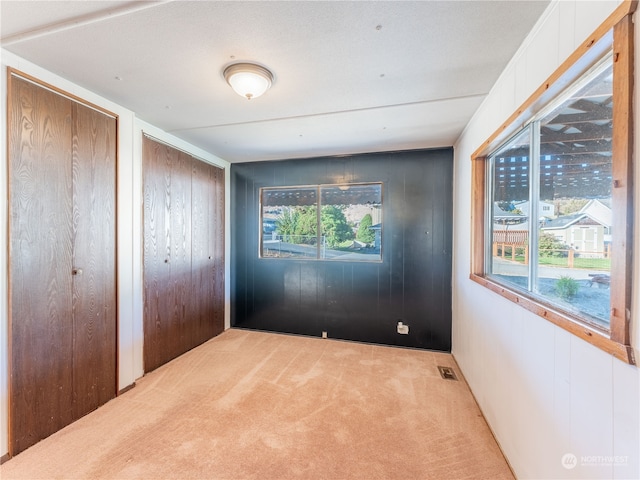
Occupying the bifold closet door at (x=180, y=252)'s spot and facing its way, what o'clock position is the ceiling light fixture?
The ceiling light fixture is roughly at 1 o'clock from the bifold closet door.

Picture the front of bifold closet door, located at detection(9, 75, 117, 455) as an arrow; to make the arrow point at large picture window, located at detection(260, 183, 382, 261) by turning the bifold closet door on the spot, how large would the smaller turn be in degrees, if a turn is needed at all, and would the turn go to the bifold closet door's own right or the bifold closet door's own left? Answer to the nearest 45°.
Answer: approximately 45° to the bifold closet door's own left

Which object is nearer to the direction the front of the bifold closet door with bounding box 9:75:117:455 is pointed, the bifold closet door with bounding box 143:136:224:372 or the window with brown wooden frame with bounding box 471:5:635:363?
the window with brown wooden frame

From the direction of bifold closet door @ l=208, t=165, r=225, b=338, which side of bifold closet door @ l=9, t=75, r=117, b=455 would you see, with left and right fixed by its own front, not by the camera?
left

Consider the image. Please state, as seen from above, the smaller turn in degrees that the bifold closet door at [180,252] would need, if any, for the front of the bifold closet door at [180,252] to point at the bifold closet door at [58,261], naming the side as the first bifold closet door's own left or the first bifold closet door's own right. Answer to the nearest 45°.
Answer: approximately 90° to the first bifold closet door's own right

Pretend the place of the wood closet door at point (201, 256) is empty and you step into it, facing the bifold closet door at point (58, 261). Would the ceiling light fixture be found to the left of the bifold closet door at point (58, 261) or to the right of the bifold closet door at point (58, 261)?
left

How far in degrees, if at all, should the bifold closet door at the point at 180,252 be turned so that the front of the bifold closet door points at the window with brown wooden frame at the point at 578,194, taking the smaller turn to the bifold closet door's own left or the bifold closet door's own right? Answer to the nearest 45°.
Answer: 0° — it already faces it

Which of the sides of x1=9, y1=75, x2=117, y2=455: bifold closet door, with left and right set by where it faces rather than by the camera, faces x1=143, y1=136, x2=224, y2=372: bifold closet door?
left

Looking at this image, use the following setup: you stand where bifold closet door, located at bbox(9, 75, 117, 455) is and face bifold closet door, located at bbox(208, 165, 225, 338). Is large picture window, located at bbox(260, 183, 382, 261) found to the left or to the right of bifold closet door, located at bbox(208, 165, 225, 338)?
right

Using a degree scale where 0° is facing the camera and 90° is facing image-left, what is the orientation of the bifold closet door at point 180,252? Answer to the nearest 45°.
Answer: approximately 315°

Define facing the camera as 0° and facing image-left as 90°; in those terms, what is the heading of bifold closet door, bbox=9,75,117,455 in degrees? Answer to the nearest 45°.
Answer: approximately 315°
